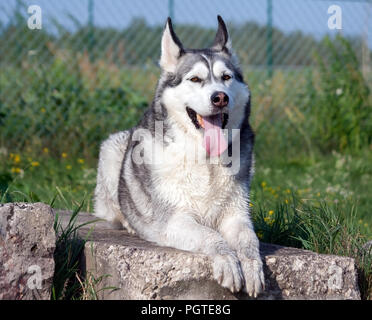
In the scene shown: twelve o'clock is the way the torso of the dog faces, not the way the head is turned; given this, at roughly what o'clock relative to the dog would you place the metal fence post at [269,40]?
The metal fence post is roughly at 8 o'clock from the dog.

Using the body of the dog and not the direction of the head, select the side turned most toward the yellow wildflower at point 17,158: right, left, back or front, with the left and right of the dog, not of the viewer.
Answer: back

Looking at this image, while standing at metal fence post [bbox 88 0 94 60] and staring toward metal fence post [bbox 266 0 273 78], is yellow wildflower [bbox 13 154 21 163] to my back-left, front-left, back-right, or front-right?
back-right

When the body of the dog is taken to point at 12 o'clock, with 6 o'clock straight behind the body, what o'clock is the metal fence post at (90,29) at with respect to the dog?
The metal fence post is roughly at 7 o'clock from the dog.

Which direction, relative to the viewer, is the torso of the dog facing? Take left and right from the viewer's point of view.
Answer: facing the viewer and to the right of the viewer

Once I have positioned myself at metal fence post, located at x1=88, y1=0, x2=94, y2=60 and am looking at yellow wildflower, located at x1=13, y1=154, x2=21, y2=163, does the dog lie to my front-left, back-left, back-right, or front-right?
front-left

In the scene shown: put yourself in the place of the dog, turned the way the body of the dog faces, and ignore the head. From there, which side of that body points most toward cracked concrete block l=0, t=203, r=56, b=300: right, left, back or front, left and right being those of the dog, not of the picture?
right

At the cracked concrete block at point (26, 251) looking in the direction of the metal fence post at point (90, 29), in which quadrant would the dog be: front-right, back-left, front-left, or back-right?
front-right
